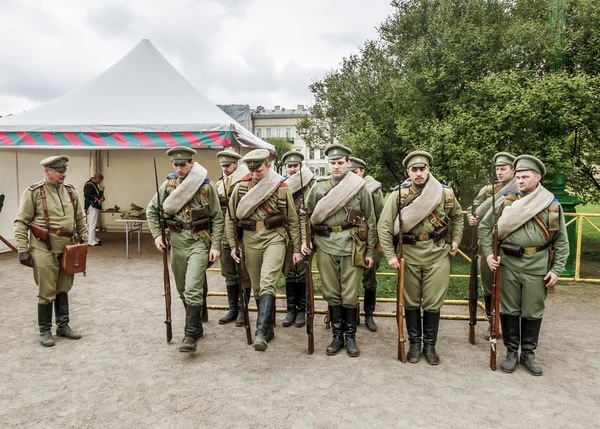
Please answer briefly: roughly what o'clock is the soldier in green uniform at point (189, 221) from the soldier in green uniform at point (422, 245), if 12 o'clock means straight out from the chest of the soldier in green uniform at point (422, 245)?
the soldier in green uniform at point (189, 221) is roughly at 3 o'clock from the soldier in green uniform at point (422, 245).

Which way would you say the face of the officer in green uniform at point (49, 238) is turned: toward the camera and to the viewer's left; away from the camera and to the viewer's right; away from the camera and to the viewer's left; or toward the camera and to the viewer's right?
toward the camera and to the viewer's right

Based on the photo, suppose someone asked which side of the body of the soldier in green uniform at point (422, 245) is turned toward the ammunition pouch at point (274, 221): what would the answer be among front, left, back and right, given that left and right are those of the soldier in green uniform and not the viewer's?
right

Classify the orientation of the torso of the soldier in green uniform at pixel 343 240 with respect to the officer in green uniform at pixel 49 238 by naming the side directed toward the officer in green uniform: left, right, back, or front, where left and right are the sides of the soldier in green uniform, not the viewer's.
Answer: right

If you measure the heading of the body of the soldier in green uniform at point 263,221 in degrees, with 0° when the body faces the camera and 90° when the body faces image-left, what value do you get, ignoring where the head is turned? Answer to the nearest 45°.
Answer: approximately 0°

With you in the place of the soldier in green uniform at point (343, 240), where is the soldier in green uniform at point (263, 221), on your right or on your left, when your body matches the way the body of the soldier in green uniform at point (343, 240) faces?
on your right

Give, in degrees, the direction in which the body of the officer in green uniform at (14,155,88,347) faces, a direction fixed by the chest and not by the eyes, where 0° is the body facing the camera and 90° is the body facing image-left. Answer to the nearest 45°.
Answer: approximately 315°

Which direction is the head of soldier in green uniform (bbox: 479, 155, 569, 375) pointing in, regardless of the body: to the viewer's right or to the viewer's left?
to the viewer's left

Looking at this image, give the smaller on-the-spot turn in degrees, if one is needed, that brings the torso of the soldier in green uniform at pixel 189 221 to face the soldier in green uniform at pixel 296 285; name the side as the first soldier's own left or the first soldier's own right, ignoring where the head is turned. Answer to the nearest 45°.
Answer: approximately 135° to the first soldier's own left

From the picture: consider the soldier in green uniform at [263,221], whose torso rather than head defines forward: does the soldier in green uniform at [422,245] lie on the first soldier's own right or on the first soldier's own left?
on the first soldier's own left

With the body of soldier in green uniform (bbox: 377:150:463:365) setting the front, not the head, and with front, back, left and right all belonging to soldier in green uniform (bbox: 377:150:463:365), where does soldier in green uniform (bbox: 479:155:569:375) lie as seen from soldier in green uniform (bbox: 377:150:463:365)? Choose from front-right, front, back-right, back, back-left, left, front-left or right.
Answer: left

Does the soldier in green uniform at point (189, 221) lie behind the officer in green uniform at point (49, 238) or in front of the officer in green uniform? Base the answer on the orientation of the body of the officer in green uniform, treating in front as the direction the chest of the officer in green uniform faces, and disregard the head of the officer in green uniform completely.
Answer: in front

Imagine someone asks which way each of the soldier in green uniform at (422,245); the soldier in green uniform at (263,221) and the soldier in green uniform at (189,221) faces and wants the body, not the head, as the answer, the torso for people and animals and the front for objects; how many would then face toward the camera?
3

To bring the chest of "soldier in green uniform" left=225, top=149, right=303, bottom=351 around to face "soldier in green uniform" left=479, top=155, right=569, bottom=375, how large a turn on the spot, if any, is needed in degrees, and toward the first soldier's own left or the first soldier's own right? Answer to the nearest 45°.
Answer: approximately 90° to the first soldier's own left
